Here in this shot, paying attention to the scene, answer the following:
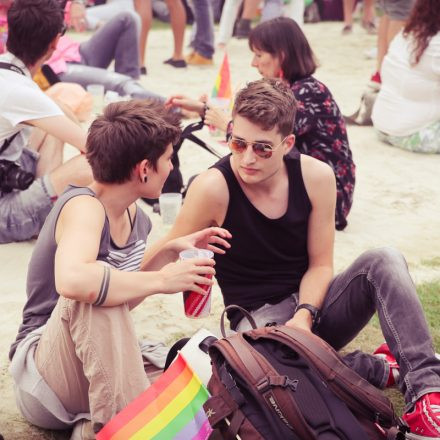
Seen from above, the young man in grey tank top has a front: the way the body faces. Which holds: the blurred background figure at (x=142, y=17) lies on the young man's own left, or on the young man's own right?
on the young man's own left

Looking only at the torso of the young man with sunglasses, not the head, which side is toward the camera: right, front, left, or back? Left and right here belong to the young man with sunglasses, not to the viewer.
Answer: front

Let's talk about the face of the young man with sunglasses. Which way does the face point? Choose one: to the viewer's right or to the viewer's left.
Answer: to the viewer's left

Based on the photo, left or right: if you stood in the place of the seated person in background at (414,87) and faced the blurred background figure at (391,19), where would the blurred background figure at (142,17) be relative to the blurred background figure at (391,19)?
left

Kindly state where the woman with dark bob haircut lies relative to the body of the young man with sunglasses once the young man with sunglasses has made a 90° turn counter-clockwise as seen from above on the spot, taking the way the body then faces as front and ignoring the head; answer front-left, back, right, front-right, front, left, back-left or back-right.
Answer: left

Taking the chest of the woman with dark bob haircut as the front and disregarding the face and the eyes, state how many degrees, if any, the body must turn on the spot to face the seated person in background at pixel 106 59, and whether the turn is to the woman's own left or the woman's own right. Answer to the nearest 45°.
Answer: approximately 45° to the woman's own right

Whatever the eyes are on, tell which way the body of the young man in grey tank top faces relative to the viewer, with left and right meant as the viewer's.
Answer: facing to the right of the viewer

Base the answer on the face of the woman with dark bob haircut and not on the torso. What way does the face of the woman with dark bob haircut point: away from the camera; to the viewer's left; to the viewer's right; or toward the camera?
to the viewer's left

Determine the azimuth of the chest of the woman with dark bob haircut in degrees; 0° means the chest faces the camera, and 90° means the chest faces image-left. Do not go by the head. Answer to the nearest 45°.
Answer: approximately 90°
